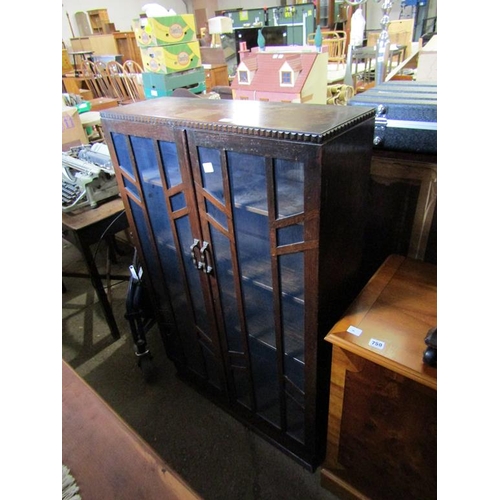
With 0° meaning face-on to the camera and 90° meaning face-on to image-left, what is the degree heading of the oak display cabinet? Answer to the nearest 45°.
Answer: approximately 45°

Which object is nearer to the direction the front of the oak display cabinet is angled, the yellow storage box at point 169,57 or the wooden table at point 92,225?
the wooden table

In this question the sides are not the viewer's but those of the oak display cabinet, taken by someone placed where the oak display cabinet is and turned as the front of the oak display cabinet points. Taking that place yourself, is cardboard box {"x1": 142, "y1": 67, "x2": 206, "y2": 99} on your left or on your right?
on your right

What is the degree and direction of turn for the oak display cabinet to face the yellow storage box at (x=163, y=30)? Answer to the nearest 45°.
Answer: approximately 135° to its right

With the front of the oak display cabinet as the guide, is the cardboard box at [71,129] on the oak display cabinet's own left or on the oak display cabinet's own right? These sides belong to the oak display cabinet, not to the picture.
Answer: on the oak display cabinet's own right

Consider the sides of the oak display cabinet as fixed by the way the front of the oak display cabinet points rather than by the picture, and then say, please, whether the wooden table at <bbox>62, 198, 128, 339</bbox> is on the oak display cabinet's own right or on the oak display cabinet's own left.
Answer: on the oak display cabinet's own right

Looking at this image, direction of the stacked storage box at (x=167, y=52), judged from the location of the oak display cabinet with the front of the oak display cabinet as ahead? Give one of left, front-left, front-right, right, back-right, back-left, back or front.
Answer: back-right

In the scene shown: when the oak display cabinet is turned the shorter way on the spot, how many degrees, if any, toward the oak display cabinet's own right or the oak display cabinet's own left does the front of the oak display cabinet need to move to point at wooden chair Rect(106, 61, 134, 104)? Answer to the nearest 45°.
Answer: approximately 135° to the oak display cabinet's own right

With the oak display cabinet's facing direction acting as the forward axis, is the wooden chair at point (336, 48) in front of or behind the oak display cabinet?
behind
